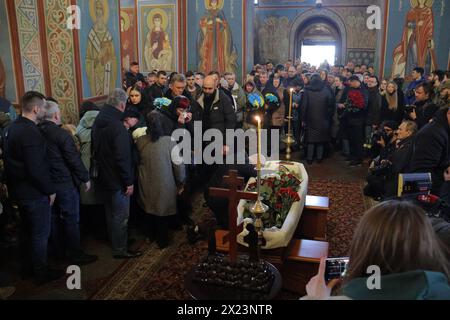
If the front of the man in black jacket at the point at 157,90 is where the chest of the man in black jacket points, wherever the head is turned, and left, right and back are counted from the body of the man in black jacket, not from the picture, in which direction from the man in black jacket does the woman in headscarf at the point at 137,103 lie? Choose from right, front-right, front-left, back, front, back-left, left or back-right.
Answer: front-right

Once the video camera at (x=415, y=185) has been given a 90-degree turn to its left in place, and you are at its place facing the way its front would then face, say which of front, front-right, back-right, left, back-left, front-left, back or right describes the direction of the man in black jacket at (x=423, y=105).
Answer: back

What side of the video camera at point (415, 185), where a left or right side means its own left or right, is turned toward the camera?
left

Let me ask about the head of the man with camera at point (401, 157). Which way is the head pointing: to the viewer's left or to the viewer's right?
to the viewer's left

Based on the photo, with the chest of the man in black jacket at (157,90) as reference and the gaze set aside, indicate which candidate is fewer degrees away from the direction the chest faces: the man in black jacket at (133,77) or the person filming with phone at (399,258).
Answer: the person filming with phone

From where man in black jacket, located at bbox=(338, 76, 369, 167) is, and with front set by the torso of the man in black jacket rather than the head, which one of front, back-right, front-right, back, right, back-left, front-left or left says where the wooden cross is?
front-left

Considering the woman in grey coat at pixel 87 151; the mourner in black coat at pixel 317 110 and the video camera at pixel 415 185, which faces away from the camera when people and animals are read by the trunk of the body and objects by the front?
the mourner in black coat
